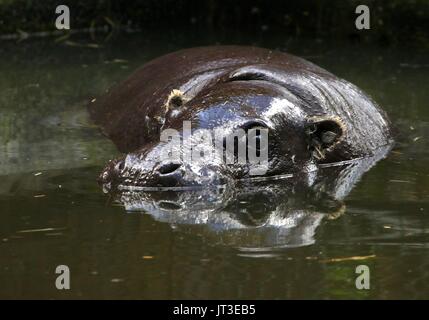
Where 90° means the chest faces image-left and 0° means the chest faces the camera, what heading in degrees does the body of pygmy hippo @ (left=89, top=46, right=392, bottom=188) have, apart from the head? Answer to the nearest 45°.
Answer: approximately 45°
